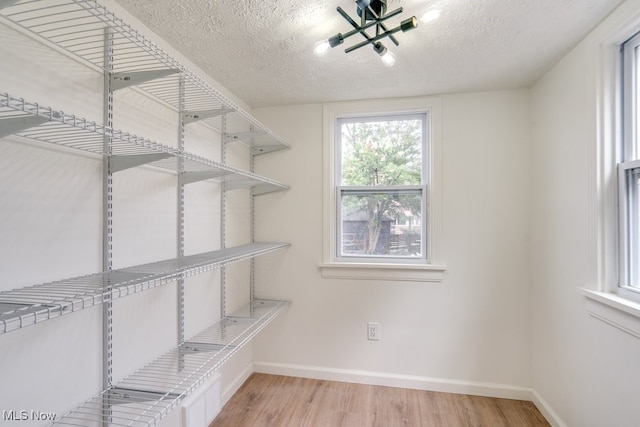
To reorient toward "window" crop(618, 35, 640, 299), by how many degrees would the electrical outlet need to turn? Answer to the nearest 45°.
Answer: approximately 45° to its left

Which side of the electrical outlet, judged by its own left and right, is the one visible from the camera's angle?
front
